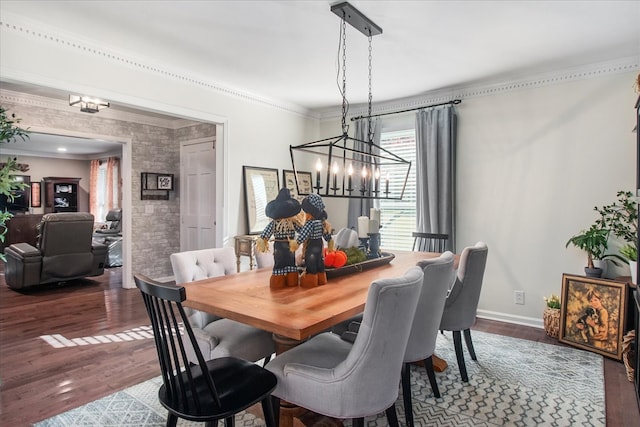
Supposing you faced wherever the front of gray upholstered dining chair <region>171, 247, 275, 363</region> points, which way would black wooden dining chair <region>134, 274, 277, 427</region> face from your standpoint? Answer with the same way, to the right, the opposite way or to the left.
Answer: to the left

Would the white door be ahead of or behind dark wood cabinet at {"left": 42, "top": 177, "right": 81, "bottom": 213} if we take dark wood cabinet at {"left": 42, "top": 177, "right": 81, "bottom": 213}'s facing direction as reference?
ahead

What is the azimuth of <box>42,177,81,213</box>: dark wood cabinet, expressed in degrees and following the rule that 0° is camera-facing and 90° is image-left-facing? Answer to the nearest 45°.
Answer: approximately 315°

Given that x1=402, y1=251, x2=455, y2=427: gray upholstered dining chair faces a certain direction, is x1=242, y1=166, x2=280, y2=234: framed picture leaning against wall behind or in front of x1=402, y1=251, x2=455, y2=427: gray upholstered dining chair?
in front

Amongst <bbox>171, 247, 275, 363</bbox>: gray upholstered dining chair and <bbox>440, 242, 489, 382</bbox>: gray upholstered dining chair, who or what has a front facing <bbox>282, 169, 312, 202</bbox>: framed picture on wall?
<bbox>440, 242, 489, 382</bbox>: gray upholstered dining chair

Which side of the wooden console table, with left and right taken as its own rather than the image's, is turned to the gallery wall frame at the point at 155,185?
back

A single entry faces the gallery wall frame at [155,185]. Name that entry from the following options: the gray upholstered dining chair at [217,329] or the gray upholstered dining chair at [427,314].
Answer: the gray upholstered dining chair at [427,314]

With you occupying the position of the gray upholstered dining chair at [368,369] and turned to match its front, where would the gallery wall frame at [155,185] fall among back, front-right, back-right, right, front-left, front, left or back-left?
front

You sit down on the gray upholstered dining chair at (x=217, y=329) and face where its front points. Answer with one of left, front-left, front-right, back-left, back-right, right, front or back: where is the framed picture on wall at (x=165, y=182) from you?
back-left

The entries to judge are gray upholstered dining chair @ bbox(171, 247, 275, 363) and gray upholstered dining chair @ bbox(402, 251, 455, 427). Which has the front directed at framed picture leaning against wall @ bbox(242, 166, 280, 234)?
gray upholstered dining chair @ bbox(402, 251, 455, 427)

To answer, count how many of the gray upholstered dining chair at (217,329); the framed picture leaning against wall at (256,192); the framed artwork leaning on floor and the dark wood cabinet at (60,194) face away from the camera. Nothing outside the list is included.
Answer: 0

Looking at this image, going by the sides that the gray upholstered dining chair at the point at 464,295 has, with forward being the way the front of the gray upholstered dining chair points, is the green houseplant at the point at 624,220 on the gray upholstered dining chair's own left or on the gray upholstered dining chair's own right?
on the gray upholstered dining chair's own right

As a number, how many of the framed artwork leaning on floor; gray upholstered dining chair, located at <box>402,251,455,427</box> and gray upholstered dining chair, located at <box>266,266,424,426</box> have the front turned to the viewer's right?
0

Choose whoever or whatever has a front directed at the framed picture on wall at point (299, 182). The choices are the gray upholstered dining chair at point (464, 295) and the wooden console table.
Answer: the gray upholstered dining chair

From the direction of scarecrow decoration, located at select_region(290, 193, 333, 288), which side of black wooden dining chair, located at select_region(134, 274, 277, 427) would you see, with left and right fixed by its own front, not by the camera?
front

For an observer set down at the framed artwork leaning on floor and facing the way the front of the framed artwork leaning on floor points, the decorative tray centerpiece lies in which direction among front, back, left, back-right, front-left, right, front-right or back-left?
front

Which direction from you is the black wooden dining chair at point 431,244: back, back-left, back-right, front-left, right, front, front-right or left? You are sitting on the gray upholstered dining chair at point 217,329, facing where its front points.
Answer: left

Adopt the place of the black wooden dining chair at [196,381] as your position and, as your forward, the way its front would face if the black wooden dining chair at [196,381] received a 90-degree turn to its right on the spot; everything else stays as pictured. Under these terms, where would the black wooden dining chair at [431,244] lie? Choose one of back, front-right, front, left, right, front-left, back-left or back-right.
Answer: left

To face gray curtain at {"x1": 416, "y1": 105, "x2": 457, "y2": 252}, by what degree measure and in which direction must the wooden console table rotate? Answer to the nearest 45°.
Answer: approximately 45° to its left
